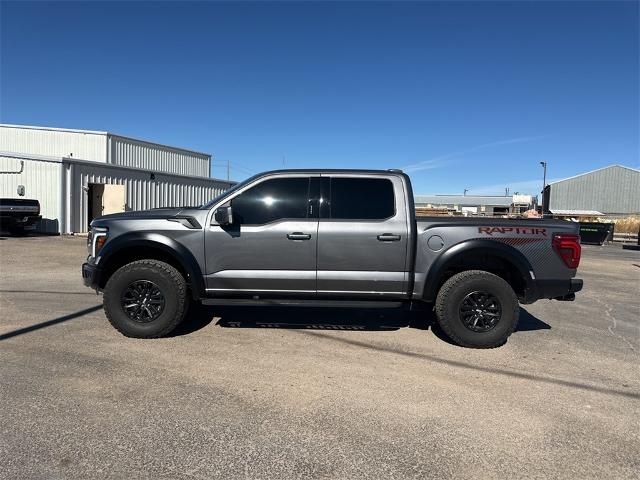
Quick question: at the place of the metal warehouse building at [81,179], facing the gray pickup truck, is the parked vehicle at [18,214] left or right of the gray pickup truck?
right

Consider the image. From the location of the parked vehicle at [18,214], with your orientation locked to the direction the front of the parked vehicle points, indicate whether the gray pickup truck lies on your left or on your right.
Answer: on your left

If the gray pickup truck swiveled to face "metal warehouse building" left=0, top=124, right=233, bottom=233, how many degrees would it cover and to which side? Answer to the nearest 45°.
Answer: approximately 45° to its right

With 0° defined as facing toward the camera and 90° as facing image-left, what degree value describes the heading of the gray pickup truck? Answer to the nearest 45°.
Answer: approximately 90°

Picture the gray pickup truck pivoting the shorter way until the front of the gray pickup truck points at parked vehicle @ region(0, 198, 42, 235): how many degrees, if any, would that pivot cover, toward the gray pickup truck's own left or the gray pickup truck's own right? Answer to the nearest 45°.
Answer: approximately 45° to the gray pickup truck's own right
